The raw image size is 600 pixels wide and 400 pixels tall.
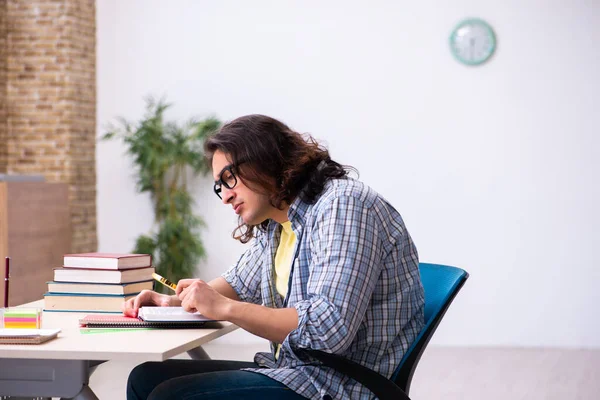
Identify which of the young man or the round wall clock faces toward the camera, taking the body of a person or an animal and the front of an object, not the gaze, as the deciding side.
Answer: the round wall clock

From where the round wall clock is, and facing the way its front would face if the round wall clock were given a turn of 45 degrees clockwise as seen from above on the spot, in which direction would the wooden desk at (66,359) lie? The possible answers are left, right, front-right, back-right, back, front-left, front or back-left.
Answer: front-left

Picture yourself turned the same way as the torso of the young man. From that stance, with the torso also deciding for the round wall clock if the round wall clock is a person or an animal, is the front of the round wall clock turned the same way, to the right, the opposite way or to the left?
to the left

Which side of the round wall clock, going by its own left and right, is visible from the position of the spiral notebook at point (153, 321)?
front

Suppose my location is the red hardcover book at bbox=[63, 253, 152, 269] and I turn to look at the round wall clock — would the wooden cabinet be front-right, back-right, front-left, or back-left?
front-left

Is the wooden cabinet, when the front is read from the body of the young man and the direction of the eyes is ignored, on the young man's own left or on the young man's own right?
on the young man's own right

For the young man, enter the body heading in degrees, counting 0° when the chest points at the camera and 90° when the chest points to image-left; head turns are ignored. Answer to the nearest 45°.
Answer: approximately 90°

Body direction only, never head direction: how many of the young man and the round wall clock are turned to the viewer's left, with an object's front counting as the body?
1

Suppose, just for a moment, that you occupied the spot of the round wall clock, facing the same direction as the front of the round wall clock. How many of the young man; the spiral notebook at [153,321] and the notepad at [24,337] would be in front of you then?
3

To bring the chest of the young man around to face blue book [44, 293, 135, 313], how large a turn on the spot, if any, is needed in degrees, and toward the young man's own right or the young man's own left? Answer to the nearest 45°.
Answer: approximately 45° to the young man's own right

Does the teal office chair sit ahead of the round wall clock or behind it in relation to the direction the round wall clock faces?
ahead

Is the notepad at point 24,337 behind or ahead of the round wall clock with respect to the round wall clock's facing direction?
ahead

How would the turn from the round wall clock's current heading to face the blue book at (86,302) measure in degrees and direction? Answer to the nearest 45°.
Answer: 0° — it already faces it

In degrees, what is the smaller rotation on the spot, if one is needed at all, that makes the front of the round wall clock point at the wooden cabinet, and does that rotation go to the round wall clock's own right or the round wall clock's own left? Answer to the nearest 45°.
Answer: approximately 45° to the round wall clock's own right

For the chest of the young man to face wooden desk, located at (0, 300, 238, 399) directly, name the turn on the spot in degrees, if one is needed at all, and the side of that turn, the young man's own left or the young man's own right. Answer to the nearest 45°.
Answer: approximately 45° to the young man's own left

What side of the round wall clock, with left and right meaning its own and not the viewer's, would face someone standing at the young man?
front

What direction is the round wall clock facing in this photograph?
toward the camera

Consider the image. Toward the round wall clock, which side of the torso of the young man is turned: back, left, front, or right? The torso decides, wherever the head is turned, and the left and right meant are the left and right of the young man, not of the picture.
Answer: right
